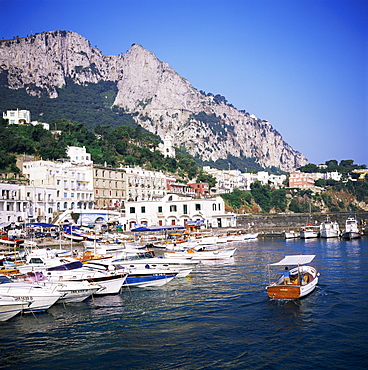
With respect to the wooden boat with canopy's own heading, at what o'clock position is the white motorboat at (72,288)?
The white motorboat is roughly at 7 o'clock from the wooden boat with canopy.

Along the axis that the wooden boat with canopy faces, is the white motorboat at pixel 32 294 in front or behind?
behind

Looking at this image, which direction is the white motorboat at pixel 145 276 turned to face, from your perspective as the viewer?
facing to the right of the viewer

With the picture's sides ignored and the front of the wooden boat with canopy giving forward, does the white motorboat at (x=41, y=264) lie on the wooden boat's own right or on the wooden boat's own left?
on the wooden boat's own left
